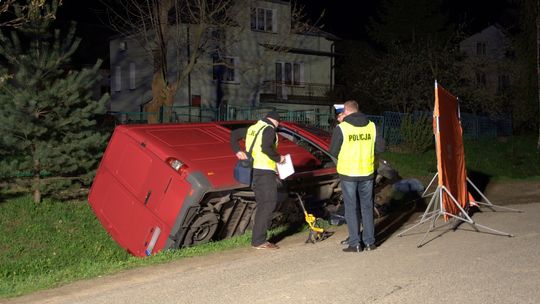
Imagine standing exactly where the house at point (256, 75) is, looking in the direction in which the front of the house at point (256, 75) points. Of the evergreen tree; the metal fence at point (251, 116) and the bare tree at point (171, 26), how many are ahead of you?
3

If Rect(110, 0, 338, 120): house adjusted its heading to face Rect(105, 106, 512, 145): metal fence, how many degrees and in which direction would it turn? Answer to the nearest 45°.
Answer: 0° — it already faces it

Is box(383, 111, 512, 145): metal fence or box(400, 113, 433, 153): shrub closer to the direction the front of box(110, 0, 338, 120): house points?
the shrub

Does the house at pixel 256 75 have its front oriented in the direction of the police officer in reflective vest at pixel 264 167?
yes

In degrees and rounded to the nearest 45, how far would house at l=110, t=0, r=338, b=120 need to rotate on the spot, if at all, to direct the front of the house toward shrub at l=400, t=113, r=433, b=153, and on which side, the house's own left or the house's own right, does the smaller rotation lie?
0° — it already faces it

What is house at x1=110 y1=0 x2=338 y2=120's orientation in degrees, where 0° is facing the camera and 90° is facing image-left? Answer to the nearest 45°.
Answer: approximately 0°

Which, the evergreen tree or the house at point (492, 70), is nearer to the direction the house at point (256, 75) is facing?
the evergreen tree

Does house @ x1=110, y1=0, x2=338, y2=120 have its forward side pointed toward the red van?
yes

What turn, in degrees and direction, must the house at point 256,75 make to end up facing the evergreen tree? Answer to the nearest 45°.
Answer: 0° — it already faces it
